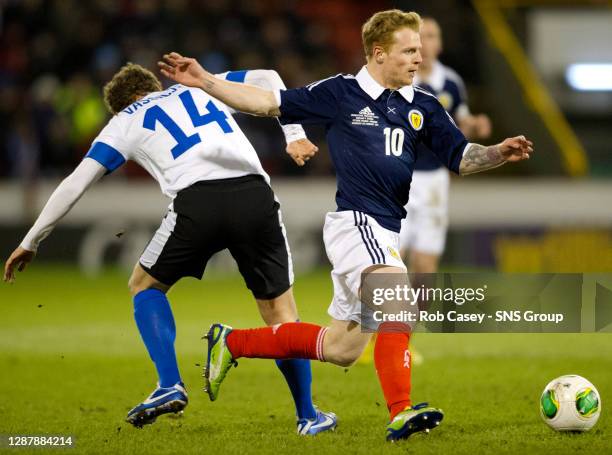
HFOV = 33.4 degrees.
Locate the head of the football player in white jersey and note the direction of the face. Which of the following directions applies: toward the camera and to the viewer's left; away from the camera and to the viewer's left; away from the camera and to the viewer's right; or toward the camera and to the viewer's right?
away from the camera and to the viewer's left

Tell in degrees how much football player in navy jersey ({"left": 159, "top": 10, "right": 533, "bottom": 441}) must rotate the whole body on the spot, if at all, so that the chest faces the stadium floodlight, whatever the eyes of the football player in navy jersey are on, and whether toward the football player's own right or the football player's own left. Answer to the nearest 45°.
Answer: approximately 135° to the football player's own left

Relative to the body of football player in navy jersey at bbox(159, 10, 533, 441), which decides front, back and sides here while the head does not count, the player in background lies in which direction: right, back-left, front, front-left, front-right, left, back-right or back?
back-left

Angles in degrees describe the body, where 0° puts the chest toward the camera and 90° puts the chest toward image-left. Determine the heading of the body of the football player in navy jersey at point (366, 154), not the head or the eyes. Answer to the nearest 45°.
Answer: approximately 315°
